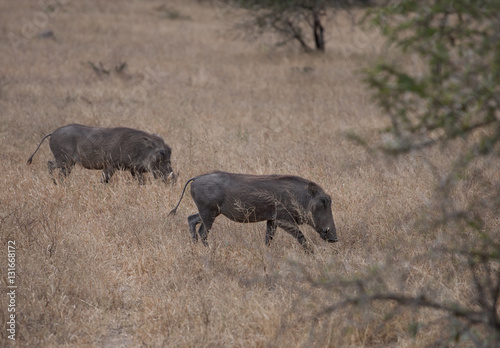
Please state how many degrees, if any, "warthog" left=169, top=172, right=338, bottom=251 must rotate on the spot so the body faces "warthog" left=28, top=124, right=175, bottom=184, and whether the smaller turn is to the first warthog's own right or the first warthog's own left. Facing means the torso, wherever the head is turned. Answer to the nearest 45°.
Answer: approximately 135° to the first warthog's own left

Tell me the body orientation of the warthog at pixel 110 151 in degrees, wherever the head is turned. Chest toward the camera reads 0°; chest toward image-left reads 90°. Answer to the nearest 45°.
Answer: approximately 270°

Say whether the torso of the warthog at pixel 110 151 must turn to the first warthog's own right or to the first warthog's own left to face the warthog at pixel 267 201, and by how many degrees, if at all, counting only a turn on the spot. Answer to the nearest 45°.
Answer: approximately 45° to the first warthog's own right

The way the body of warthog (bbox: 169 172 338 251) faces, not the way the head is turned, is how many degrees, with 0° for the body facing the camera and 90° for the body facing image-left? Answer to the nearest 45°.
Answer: approximately 270°

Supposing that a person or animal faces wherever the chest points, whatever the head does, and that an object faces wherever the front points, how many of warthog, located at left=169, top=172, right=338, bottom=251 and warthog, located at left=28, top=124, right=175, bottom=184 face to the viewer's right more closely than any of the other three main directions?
2
